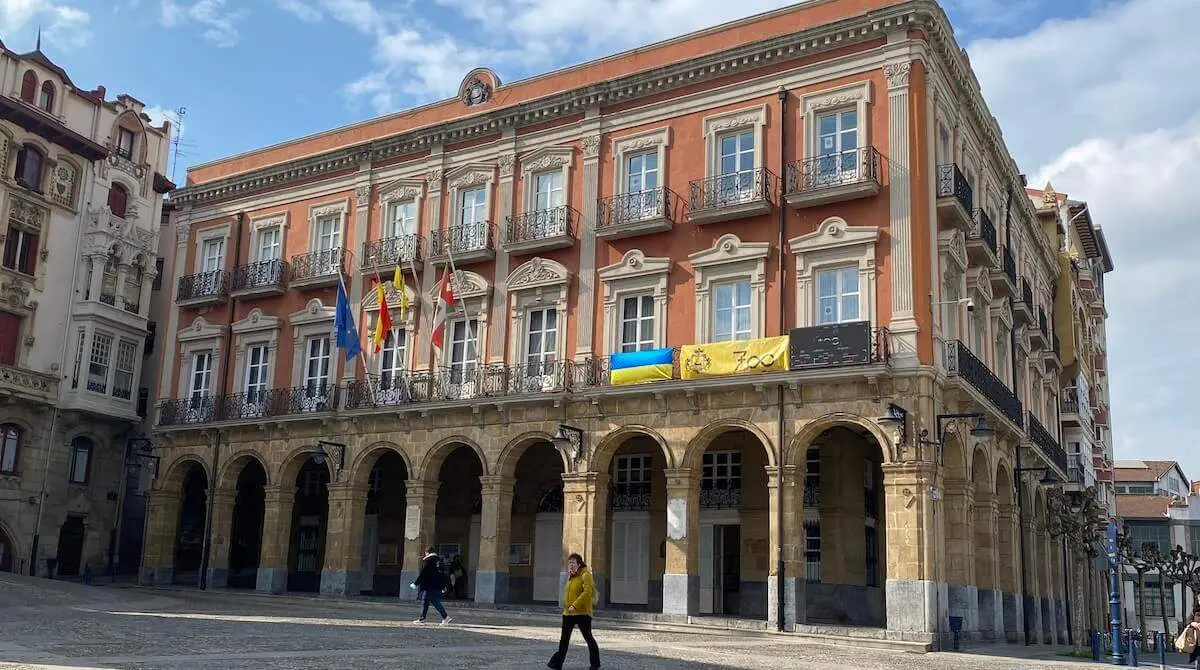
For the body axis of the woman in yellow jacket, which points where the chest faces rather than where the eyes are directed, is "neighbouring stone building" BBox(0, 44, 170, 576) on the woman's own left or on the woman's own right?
on the woman's own right

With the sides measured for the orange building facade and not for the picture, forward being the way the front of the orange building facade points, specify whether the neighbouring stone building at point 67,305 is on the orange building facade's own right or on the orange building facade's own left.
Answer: on the orange building facade's own right

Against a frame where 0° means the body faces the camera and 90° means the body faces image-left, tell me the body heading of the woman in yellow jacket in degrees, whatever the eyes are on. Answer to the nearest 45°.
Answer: approximately 45°

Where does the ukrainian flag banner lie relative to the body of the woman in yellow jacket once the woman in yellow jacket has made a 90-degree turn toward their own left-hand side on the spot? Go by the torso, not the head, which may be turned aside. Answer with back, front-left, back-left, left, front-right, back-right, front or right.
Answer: back-left

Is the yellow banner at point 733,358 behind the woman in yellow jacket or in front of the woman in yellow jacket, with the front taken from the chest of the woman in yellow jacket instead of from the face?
behind

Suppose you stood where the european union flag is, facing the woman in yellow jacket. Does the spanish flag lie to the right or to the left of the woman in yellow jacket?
left
